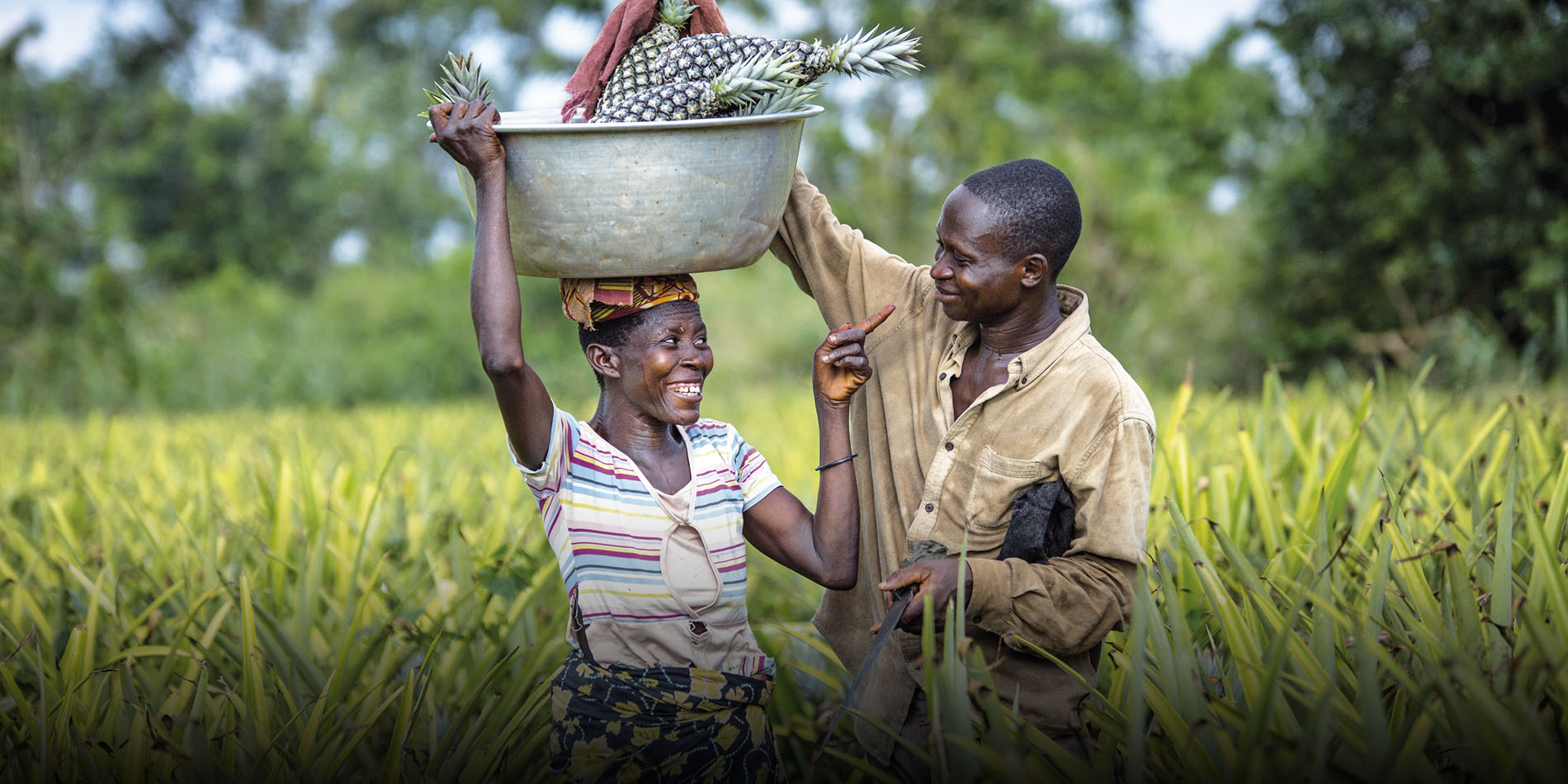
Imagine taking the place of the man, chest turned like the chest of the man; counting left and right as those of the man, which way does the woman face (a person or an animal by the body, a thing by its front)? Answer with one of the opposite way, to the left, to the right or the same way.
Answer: to the left

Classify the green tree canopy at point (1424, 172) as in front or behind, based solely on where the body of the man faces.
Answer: behind

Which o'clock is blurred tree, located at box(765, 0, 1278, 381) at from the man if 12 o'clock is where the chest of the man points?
The blurred tree is roughly at 5 o'clock from the man.

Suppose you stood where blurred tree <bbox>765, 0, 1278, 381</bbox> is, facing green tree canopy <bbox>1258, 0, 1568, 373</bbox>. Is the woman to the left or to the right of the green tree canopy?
right

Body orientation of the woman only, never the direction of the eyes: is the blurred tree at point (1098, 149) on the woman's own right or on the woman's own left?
on the woman's own left
